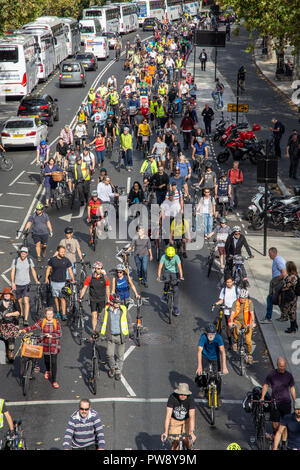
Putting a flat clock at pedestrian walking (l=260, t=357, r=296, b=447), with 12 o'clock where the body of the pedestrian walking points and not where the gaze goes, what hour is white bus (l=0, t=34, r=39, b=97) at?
The white bus is roughly at 5 o'clock from the pedestrian walking.

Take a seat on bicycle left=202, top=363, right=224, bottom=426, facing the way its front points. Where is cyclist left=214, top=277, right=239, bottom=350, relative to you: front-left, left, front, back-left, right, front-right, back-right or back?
back

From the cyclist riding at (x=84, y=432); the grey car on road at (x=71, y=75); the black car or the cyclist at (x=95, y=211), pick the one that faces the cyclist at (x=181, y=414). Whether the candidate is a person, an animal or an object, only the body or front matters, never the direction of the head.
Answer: the cyclist at (x=95, y=211)

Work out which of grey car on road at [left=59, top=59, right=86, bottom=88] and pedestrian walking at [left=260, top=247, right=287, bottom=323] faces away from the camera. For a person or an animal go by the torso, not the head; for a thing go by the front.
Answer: the grey car on road

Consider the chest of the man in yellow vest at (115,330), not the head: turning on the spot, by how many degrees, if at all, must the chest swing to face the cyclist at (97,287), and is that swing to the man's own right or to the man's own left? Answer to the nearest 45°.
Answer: approximately 180°

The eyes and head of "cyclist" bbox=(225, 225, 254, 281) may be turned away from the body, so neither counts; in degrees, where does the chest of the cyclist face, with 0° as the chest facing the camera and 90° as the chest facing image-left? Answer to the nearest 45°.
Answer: approximately 0°

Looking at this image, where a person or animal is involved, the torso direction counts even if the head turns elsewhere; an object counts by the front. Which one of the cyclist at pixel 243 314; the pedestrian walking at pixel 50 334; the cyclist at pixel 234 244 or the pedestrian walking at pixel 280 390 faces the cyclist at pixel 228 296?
the cyclist at pixel 234 244

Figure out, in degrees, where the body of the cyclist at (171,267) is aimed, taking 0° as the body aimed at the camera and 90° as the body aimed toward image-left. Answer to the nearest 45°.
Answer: approximately 0°

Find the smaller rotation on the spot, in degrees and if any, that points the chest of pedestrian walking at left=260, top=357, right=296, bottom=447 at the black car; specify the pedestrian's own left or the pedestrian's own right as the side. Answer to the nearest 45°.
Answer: approximately 135° to the pedestrian's own right

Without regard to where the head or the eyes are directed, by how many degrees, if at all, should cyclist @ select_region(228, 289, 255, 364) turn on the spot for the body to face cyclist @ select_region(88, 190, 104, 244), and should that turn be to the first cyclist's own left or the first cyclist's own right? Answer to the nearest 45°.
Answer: approximately 135° to the first cyclist's own right

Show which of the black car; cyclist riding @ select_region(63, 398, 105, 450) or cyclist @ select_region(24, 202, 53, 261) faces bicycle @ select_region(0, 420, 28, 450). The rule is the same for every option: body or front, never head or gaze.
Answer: the cyclist @ select_region(24, 202, 53, 261)
